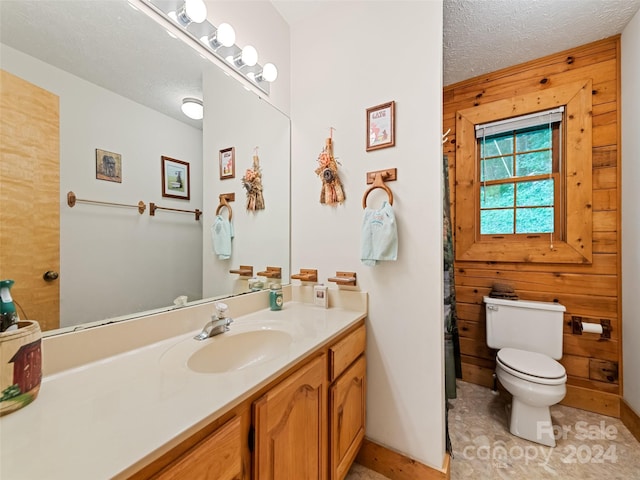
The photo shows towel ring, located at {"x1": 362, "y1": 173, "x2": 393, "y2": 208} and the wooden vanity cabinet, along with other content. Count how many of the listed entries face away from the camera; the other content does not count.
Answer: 0

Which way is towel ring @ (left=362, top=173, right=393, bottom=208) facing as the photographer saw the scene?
facing the viewer

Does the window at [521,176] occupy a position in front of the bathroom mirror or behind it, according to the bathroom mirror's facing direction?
in front

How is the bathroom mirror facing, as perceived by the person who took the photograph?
facing the viewer and to the right of the viewer

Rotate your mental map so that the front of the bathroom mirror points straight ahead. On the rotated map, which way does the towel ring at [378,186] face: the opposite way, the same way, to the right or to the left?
to the right

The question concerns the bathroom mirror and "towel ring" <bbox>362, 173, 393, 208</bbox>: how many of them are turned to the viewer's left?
0

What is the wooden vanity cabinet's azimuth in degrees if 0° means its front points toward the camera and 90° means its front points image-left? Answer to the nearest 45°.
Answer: approximately 315°

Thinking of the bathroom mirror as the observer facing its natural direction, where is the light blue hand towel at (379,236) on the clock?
The light blue hand towel is roughly at 11 o'clock from the bathroom mirror.

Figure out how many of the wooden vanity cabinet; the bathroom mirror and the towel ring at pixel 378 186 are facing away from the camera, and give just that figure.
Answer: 0

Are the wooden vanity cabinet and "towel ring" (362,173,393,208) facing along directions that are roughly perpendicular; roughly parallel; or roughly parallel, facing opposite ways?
roughly perpendicular

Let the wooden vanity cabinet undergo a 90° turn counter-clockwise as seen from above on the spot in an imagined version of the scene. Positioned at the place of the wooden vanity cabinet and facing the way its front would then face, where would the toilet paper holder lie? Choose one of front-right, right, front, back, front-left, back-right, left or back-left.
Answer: front-right

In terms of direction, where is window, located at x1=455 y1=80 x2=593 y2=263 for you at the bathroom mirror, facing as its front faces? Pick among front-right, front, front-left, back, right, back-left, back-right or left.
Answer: front-left

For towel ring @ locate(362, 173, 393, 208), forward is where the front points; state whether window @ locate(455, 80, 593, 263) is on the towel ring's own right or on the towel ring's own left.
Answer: on the towel ring's own left
